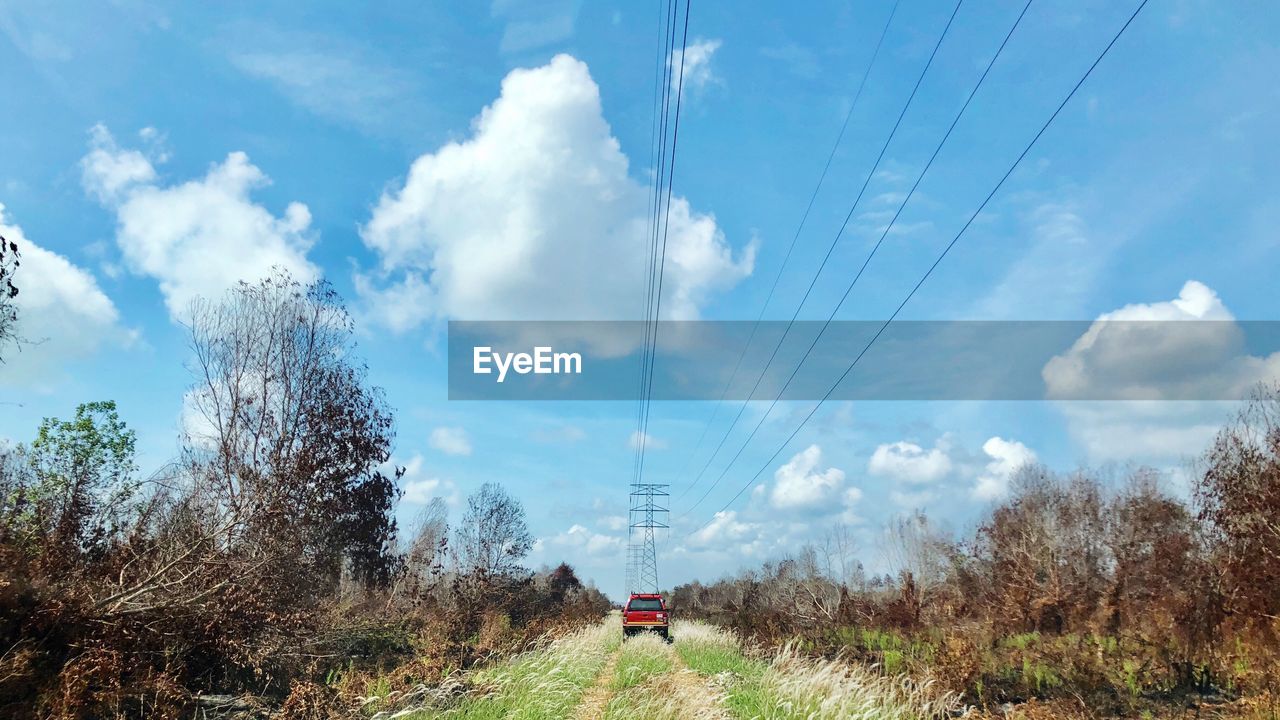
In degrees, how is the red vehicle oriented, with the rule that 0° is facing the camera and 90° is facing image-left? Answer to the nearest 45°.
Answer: approximately 180°
